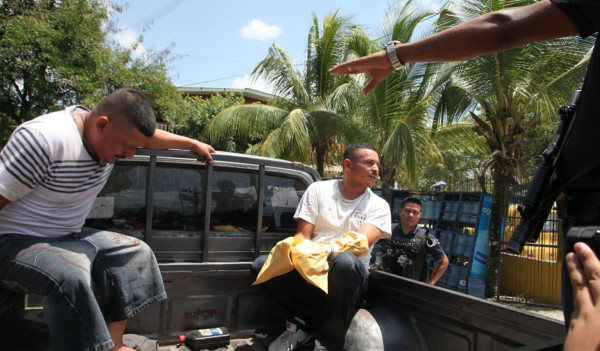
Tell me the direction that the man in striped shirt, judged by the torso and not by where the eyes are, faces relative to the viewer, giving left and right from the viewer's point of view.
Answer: facing the viewer and to the right of the viewer

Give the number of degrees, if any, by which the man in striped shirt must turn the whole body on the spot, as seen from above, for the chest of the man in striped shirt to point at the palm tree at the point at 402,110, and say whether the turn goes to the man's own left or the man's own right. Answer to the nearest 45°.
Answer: approximately 90° to the man's own left

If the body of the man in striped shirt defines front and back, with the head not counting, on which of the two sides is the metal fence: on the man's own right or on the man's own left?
on the man's own left

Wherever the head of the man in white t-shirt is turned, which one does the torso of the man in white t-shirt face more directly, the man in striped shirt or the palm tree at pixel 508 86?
the man in striped shirt

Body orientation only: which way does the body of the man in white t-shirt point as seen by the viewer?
toward the camera

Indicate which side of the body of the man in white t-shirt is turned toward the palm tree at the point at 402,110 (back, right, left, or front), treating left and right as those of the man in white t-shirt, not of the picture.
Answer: back

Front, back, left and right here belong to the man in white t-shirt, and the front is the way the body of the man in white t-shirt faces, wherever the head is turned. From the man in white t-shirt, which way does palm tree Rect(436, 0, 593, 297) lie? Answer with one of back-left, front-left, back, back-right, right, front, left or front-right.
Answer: back-left

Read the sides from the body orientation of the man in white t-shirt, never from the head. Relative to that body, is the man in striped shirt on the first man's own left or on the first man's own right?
on the first man's own right

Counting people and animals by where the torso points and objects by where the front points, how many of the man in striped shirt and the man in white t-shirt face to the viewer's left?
0

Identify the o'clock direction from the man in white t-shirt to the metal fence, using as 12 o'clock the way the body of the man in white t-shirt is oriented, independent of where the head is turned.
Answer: The metal fence is roughly at 7 o'clock from the man in white t-shirt.

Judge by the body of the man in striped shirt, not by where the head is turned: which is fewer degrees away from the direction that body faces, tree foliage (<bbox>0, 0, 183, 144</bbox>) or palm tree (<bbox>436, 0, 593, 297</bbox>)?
the palm tree

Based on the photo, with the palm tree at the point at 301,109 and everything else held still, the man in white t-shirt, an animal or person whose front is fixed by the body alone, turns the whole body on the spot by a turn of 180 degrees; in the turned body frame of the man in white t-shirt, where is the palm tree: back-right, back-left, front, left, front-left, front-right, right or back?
front

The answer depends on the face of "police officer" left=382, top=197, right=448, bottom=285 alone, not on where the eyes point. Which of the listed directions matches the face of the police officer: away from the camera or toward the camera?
toward the camera
